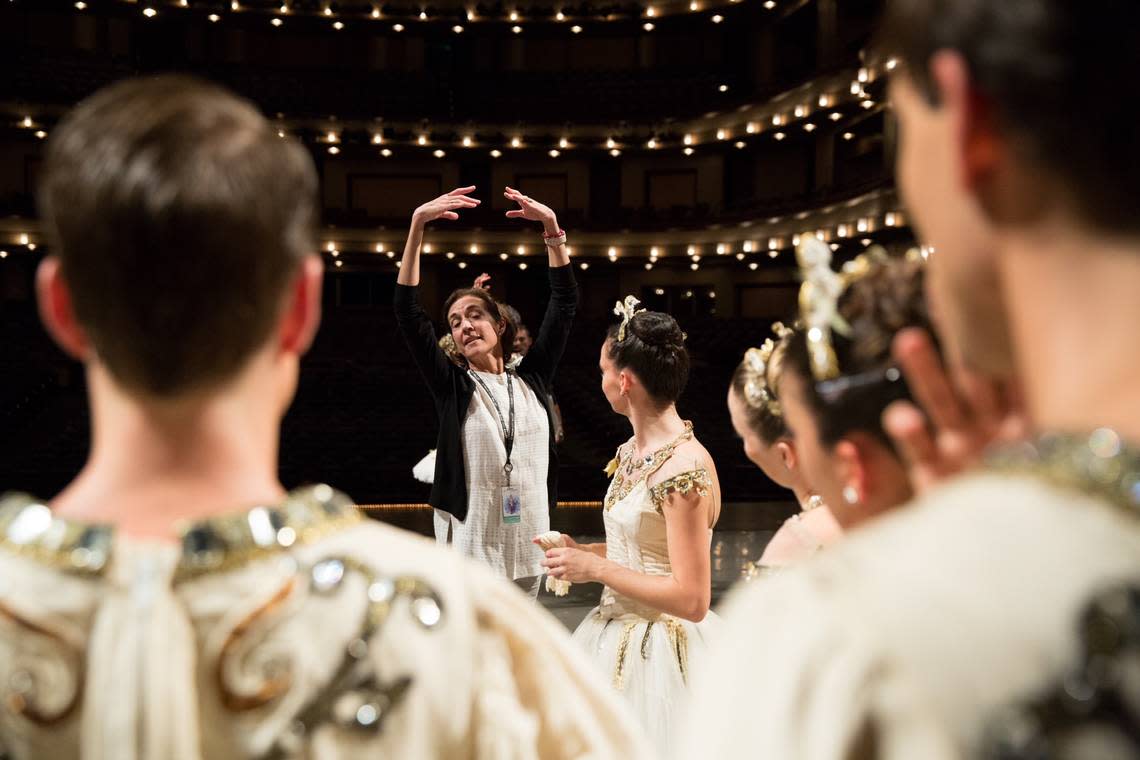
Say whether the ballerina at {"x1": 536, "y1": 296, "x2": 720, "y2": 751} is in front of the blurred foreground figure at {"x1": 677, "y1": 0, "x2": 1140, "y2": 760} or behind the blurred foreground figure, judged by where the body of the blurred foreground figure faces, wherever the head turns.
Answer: in front

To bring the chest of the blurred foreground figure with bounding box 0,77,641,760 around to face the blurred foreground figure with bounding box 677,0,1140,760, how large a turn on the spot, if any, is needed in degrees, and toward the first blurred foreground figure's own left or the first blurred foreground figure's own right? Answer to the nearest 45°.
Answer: approximately 135° to the first blurred foreground figure's own right

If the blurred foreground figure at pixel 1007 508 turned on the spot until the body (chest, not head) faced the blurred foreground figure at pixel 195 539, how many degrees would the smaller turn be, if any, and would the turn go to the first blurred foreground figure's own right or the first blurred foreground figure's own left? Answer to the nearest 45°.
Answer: approximately 45° to the first blurred foreground figure's own left

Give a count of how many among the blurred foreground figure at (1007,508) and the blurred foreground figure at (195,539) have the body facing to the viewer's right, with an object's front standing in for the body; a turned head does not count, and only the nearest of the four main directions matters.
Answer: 0

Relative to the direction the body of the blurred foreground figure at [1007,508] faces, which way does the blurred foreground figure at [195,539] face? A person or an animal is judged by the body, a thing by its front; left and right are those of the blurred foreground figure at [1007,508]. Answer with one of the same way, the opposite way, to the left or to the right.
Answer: the same way

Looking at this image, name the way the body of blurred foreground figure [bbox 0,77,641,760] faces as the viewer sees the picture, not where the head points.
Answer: away from the camera

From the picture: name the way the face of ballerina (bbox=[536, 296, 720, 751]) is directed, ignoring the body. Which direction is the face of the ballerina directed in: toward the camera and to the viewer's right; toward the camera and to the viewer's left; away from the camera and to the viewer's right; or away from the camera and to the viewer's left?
away from the camera and to the viewer's left

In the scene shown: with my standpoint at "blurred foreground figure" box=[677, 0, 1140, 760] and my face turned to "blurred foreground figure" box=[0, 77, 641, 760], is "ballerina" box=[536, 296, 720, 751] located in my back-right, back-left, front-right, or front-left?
front-right

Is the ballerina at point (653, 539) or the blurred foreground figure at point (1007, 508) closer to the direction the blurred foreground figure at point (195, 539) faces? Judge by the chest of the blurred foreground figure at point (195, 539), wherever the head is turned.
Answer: the ballerina

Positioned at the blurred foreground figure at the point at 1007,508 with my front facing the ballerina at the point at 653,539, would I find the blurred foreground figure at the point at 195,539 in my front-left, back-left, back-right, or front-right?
front-left

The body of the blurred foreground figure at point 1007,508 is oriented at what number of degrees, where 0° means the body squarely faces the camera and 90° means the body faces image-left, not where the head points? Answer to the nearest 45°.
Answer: approximately 135°
